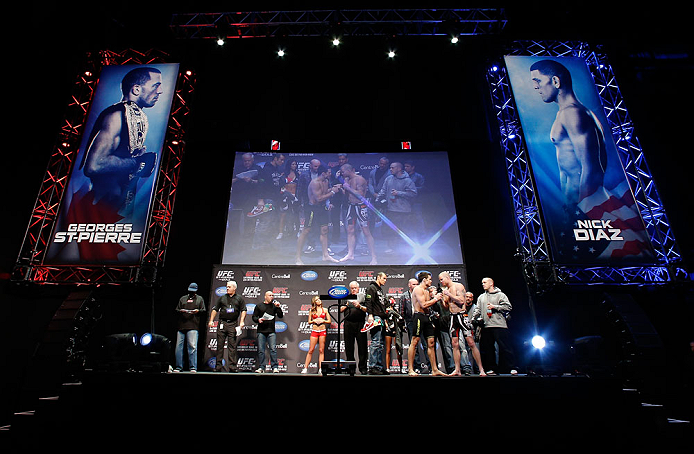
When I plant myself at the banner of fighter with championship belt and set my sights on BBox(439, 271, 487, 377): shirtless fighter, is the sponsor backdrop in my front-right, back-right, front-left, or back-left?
front-left

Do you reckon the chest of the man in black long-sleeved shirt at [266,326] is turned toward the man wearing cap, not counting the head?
no

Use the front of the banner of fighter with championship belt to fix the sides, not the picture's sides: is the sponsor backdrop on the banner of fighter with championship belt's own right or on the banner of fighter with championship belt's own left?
on the banner of fighter with championship belt's own left

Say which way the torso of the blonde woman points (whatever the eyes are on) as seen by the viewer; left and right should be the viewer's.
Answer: facing the viewer

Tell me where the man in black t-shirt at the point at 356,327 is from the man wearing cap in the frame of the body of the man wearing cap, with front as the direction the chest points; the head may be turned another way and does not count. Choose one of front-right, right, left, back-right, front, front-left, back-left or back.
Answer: front-left

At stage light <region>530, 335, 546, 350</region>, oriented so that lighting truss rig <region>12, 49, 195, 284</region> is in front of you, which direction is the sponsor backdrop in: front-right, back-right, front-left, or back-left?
front-right

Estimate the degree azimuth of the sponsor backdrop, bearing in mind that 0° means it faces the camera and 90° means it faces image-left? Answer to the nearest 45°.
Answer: approximately 0°

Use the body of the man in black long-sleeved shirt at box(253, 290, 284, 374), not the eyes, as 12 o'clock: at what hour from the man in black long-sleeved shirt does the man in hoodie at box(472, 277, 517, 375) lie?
The man in hoodie is roughly at 10 o'clock from the man in black long-sleeved shirt.

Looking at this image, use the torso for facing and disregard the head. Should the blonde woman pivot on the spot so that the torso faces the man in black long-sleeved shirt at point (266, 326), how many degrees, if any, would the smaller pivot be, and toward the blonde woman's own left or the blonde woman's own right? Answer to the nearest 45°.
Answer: approximately 90° to the blonde woman's own right

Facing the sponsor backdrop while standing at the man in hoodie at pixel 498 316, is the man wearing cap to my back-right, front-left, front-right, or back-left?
front-left

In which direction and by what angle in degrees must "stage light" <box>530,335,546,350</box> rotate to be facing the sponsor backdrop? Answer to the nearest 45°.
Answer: approximately 90° to its right

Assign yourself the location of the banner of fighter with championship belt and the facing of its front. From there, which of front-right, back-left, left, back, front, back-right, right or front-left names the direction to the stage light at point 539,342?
front-left

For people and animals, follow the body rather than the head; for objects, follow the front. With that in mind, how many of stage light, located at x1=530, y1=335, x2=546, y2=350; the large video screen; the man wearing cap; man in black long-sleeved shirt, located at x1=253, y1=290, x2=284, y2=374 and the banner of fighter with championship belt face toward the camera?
5

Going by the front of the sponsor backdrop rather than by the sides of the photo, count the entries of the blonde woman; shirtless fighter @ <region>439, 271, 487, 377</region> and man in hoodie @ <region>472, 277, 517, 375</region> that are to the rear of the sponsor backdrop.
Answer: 0

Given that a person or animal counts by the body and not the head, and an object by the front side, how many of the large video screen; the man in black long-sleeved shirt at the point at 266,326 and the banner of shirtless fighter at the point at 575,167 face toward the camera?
3

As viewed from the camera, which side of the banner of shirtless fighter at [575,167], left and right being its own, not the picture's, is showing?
front

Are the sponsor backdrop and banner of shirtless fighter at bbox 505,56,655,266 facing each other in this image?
no

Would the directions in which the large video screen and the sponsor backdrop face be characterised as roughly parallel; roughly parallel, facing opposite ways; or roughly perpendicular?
roughly parallel

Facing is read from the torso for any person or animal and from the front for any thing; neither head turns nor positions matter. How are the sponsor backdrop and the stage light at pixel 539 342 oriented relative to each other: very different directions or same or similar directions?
same or similar directions

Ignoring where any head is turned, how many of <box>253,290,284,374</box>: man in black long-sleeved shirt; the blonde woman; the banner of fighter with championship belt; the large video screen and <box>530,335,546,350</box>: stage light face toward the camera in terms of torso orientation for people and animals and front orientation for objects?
5
